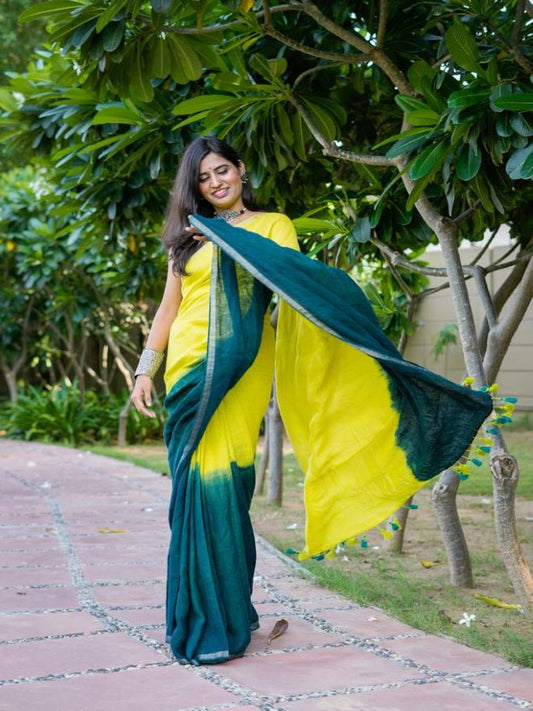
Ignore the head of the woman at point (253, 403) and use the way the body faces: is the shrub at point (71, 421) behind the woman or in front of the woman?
behind

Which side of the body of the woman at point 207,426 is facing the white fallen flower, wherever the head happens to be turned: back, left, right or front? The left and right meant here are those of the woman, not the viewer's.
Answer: left

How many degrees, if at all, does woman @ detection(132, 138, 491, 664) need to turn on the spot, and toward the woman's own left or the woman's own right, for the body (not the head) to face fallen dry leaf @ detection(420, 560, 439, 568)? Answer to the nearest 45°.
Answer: approximately 135° to the woman's own left

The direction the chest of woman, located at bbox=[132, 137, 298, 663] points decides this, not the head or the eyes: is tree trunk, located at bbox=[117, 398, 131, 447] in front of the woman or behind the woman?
behind

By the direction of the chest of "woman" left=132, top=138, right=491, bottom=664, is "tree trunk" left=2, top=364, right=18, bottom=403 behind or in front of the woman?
behind

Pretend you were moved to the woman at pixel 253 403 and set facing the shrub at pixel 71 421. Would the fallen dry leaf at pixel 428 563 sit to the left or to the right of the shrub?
right

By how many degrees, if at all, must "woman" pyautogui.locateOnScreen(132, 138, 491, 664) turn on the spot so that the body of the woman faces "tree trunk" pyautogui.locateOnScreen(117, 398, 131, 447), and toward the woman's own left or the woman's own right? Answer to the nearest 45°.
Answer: approximately 180°

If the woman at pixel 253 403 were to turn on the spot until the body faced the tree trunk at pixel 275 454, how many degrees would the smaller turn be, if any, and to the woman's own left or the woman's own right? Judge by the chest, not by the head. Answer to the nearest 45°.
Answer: approximately 180°

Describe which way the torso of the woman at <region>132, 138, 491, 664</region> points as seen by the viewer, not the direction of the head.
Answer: toward the camera
